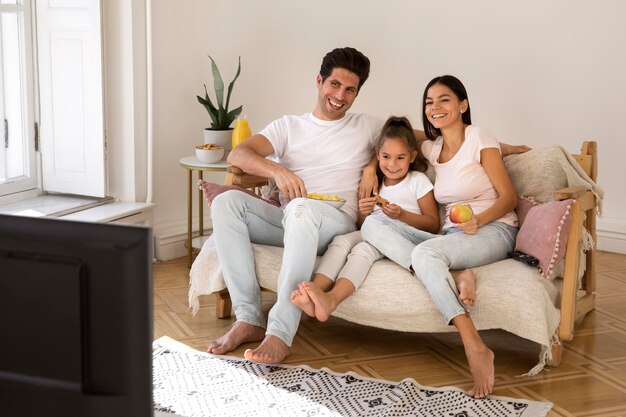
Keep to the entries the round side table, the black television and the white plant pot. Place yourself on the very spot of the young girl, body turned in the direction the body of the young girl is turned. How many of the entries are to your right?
2

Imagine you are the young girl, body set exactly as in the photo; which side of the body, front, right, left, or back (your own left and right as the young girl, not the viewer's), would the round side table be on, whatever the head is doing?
right

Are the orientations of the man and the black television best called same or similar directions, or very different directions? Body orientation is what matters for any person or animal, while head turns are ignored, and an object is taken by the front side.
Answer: very different directions

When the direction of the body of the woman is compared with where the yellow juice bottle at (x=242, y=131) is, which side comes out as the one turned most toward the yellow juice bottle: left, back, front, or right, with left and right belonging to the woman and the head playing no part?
right

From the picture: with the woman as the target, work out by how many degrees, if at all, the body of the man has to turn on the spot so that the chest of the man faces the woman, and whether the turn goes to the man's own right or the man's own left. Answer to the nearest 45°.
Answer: approximately 135° to the man's own left

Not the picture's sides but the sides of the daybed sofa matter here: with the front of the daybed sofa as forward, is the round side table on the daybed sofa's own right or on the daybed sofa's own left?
on the daybed sofa's own right

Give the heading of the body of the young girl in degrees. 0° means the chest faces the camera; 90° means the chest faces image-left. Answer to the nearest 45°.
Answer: approximately 45°

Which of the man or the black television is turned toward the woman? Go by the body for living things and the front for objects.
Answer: the black television

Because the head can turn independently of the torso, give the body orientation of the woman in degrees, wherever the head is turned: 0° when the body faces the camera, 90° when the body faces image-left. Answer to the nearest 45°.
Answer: approximately 45°
